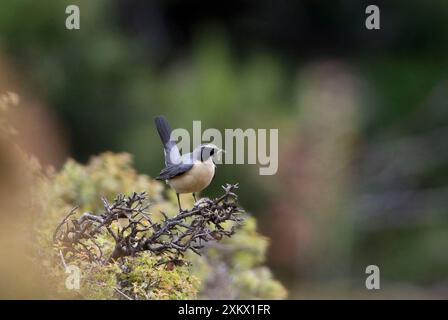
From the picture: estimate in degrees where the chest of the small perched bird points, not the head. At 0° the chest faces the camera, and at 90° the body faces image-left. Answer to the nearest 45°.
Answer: approximately 270°
